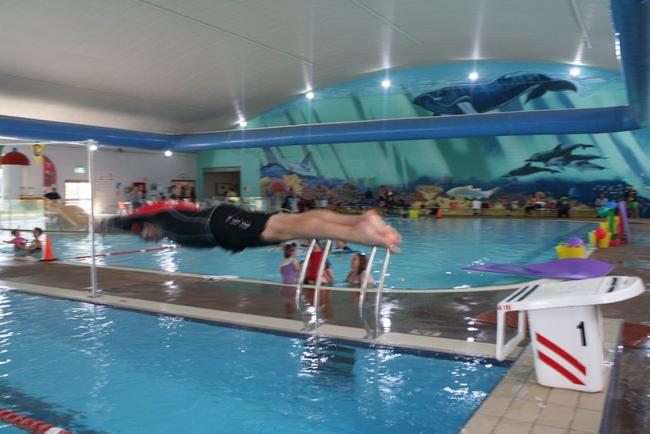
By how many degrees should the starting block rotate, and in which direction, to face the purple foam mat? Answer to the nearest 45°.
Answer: approximately 90° to its right

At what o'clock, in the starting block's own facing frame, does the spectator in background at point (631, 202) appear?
The spectator in background is roughly at 3 o'clock from the starting block.

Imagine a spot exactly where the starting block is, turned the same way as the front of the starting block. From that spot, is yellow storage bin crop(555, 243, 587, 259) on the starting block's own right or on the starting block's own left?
on the starting block's own right

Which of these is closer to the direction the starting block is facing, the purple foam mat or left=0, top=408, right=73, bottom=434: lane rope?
the lane rope

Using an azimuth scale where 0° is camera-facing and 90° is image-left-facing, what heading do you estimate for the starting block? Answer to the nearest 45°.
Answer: approximately 90°

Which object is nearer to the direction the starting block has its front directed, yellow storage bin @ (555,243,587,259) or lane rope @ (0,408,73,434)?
the lane rope
